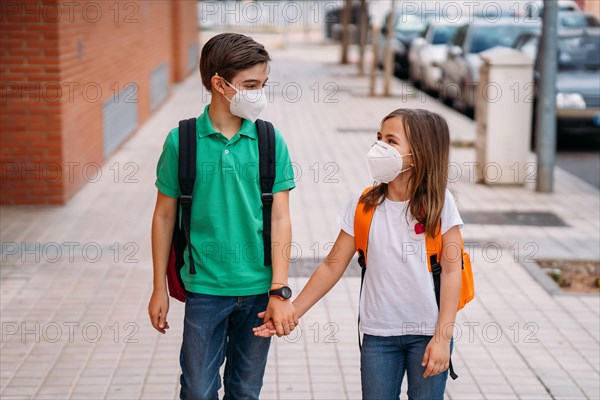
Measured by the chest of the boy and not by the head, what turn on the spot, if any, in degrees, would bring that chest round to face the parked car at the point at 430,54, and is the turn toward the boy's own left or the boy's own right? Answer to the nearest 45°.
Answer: approximately 180°

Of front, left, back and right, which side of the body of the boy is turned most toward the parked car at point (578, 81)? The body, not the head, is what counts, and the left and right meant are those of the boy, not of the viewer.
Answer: back

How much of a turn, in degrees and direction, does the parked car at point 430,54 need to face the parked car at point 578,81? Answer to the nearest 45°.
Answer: approximately 45° to its left

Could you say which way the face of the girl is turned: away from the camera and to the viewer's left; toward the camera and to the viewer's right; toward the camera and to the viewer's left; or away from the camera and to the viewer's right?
toward the camera and to the viewer's left

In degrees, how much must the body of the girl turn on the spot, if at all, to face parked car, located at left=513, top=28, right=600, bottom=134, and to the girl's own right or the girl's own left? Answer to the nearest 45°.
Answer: approximately 180°

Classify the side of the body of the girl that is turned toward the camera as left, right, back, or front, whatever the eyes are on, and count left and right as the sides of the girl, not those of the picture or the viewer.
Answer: front

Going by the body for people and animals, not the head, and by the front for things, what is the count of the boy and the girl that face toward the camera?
2

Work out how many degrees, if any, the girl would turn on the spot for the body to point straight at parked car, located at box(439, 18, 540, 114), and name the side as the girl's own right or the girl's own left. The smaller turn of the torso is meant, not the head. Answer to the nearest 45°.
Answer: approximately 180°

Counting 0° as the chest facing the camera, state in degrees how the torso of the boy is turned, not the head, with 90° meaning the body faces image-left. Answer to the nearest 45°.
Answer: approximately 0°

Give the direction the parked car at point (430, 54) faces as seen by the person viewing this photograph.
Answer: facing the viewer and to the left of the viewer
